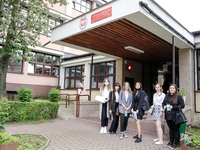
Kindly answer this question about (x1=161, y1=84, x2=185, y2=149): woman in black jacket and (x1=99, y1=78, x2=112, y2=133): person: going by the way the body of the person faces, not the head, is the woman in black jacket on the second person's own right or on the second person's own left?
on the second person's own left

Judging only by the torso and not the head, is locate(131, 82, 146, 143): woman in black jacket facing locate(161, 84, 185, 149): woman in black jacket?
no

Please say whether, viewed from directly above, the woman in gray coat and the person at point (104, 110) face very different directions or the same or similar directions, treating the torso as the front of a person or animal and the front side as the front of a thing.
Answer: same or similar directions

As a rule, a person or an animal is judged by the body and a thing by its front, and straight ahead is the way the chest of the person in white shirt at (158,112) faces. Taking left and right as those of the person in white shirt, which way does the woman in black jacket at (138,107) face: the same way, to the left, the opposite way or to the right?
the same way

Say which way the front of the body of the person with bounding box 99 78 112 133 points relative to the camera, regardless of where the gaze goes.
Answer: toward the camera

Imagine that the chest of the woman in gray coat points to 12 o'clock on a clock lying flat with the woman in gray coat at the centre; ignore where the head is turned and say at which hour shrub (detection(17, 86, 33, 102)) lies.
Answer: The shrub is roughly at 4 o'clock from the woman in gray coat.

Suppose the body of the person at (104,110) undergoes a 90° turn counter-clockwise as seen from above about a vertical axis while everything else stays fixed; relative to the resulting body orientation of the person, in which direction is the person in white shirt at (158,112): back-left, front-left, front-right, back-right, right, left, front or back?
front-right

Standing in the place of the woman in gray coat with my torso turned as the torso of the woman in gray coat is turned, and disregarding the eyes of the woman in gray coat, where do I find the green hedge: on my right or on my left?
on my right

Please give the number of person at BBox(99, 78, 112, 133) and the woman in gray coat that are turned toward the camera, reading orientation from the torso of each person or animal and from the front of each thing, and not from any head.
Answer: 2

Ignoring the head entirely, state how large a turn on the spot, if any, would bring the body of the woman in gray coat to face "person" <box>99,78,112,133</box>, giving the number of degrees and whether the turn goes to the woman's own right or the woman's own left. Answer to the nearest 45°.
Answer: approximately 135° to the woman's own right
